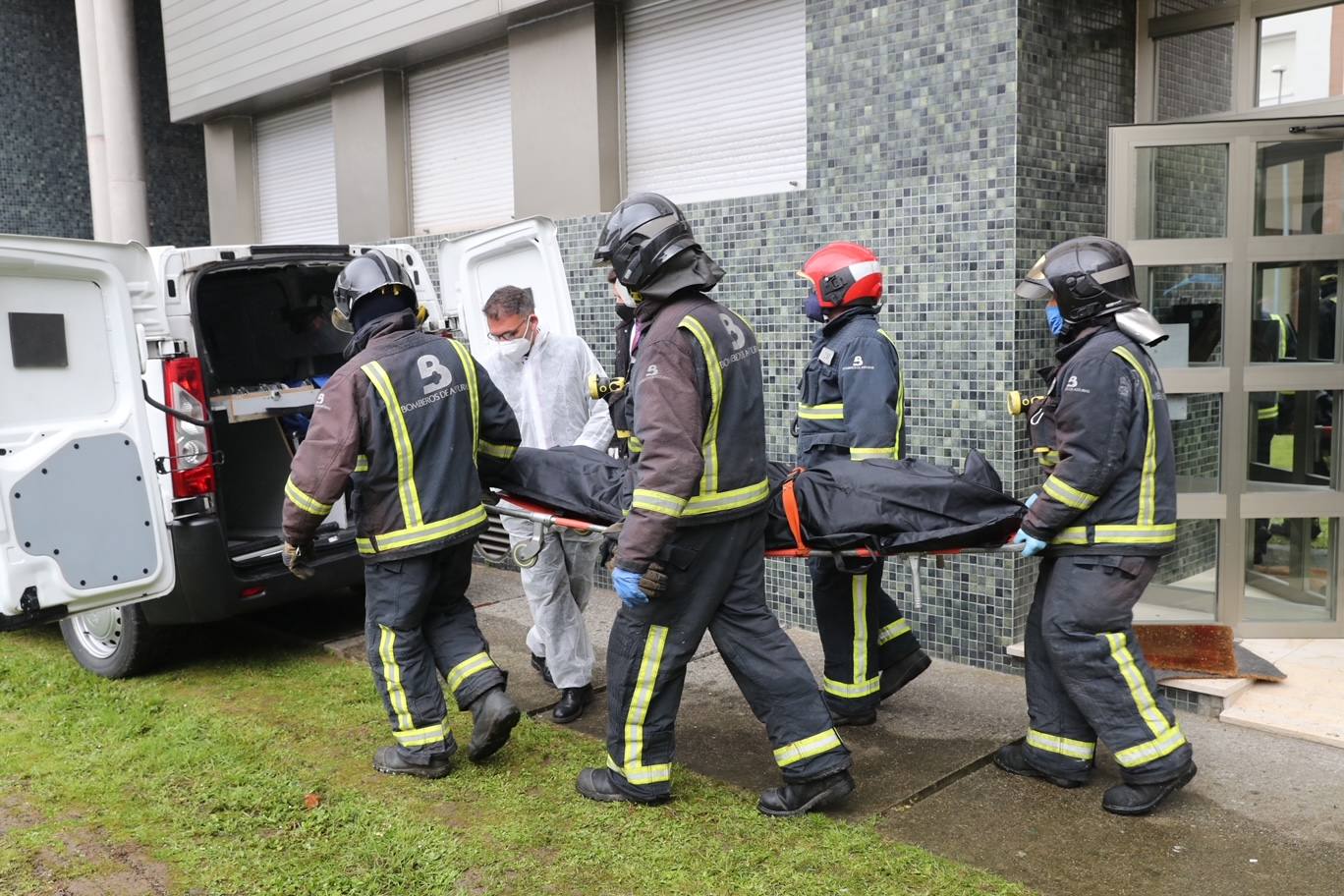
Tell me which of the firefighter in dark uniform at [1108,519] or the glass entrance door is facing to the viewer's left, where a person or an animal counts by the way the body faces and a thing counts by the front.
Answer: the firefighter in dark uniform

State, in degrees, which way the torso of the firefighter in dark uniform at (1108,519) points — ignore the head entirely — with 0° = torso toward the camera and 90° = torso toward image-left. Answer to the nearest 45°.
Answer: approximately 90°

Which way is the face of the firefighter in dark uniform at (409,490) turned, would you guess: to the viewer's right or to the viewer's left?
to the viewer's left

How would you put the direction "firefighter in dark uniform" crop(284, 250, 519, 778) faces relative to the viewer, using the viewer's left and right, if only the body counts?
facing away from the viewer and to the left of the viewer

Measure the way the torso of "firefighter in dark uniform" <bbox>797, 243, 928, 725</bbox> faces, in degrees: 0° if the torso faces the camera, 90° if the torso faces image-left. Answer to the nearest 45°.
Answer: approximately 90°

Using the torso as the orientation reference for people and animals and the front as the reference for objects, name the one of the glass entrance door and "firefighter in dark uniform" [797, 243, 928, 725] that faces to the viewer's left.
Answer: the firefighter in dark uniform

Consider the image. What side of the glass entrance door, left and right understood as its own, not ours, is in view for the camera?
front

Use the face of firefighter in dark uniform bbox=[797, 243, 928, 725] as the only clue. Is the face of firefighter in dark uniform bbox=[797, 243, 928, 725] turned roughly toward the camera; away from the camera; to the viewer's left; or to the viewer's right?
to the viewer's left

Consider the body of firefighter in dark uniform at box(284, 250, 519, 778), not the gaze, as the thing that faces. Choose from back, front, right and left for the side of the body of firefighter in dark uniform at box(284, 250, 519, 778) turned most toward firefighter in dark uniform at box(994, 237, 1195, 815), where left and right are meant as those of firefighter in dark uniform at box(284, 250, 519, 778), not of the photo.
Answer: back

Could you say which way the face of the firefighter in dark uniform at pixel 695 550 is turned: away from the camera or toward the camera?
away from the camera

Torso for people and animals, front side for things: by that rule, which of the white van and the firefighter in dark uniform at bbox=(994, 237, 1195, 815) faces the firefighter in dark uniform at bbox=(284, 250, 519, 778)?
the firefighter in dark uniform at bbox=(994, 237, 1195, 815)

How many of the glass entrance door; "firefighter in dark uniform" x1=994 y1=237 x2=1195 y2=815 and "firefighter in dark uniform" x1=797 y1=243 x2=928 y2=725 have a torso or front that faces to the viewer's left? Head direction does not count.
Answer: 2
